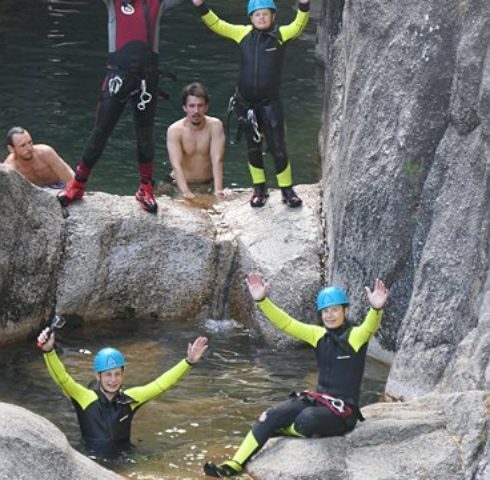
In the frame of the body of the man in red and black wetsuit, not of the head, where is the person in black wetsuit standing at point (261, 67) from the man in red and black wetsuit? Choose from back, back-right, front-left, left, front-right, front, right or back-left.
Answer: left

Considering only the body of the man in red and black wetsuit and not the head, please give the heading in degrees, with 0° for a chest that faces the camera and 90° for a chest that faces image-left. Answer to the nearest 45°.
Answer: approximately 0°

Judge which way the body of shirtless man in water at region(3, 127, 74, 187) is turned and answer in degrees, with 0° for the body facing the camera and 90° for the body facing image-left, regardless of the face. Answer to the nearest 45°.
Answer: approximately 315°

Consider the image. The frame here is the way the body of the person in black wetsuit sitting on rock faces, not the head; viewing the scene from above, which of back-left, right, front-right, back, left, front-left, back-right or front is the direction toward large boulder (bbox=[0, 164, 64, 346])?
right

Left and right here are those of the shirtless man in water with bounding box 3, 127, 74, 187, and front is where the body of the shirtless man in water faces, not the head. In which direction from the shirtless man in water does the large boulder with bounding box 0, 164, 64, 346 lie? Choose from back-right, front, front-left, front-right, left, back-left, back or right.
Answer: front-right

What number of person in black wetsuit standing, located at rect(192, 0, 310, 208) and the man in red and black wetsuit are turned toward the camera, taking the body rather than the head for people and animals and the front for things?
2

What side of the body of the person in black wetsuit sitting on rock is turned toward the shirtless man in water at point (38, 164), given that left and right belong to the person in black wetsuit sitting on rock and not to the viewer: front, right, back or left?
right
